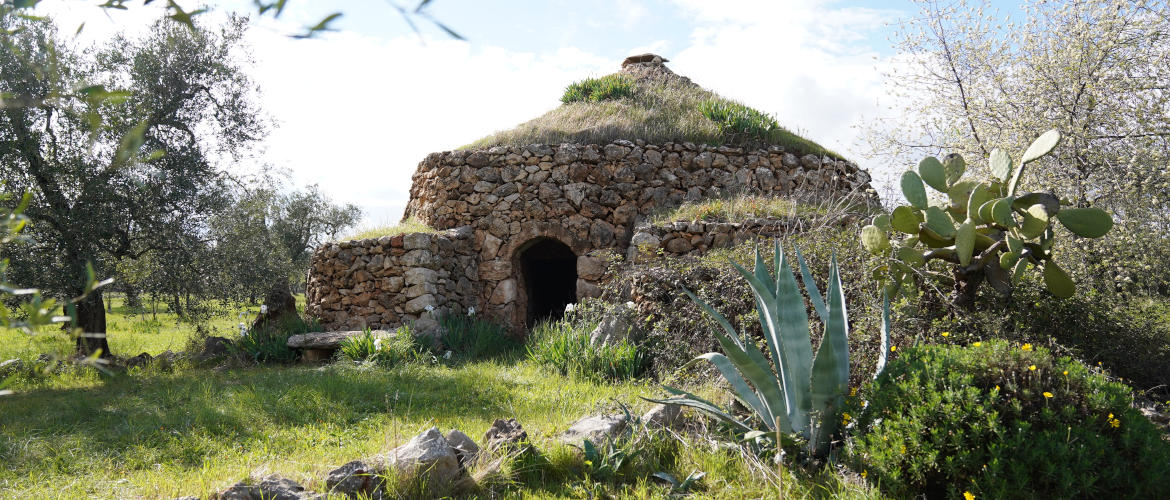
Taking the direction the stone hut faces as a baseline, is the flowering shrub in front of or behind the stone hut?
in front

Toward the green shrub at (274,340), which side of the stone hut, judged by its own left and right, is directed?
right

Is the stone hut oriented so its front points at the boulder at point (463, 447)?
yes

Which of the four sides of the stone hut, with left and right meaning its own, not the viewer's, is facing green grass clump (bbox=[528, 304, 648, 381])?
front

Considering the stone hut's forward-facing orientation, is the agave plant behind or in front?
in front

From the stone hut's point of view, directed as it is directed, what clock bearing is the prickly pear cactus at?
The prickly pear cactus is roughly at 11 o'clock from the stone hut.

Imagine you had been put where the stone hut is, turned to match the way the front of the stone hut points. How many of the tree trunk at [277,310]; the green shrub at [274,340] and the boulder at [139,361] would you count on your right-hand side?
3

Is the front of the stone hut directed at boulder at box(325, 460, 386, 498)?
yes

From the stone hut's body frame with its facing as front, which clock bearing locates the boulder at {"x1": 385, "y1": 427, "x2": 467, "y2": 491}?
The boulder is roughly at 12 o'clock from the stone hut.

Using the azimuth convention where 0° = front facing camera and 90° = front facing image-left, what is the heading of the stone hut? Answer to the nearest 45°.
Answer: approximately 0°

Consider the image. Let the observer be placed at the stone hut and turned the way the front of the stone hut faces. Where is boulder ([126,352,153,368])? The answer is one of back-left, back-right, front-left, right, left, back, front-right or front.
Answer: right

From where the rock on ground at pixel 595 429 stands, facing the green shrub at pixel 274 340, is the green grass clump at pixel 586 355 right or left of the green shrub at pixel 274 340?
right

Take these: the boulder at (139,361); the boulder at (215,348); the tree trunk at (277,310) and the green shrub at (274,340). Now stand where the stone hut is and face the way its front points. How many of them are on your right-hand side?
4

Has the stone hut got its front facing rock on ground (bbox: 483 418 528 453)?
yes

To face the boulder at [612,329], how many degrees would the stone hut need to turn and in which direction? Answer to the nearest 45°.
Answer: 0° — it already faces it
